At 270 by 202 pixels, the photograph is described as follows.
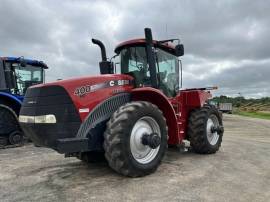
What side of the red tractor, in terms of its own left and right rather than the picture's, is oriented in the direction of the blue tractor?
right

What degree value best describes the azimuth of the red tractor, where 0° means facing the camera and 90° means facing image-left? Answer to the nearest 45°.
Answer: approximately 45°
